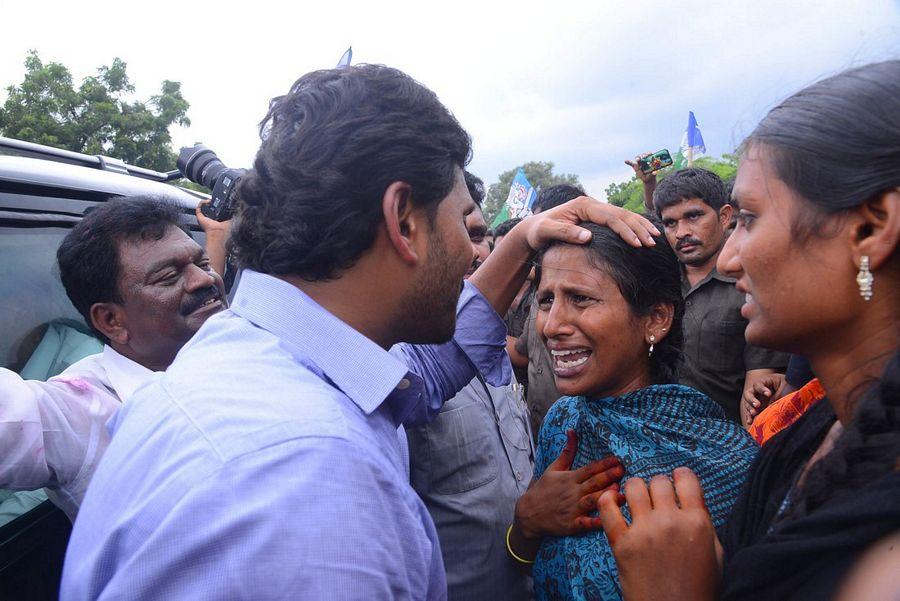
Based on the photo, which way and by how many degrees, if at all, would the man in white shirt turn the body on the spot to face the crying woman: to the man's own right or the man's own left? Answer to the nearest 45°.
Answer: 0° — they already face them

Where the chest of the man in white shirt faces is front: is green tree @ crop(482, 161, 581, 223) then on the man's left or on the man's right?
on the man's left

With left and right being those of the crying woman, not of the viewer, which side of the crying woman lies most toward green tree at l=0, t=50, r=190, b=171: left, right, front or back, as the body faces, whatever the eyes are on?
right

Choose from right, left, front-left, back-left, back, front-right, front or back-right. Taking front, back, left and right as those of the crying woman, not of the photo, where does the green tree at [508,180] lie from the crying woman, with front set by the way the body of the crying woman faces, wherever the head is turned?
back-right

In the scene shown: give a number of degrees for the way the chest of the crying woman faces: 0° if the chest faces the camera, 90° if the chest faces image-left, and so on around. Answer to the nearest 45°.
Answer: approximately 45°

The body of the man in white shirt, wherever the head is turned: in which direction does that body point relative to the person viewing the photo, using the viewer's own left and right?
facing the viewer and to the right of the viewer

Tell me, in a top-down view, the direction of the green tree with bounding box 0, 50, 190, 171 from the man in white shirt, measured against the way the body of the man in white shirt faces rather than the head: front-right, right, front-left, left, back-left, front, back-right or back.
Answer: back-left

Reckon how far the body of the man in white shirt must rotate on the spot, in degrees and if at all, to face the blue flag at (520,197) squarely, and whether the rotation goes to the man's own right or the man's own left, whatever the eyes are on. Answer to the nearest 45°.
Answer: approximately 90° to the man's own left

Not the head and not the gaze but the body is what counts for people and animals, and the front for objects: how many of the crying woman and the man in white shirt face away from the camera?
0

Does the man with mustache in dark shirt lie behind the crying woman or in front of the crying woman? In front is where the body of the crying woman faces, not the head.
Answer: behind

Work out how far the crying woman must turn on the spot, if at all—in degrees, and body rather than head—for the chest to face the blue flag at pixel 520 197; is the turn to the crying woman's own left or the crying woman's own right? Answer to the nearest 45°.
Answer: approximately 135° to the crying woman's own right
